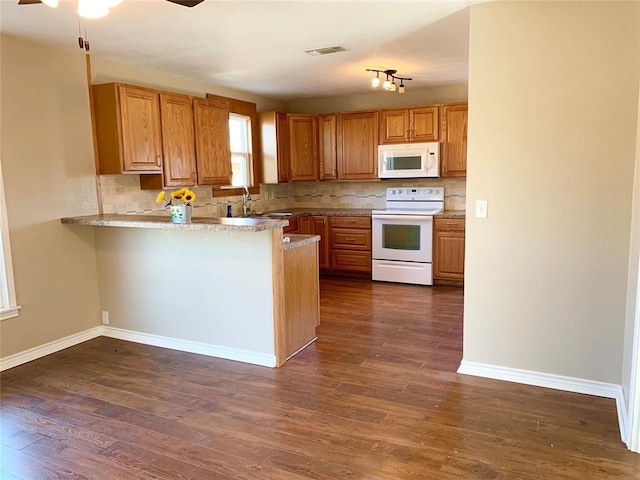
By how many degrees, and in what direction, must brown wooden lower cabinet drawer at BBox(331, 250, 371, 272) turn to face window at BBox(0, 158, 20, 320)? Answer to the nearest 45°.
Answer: approximately 45° to its right

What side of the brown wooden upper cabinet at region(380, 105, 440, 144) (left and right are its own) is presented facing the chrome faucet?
right

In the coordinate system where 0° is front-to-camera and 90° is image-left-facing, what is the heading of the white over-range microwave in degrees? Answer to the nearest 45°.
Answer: approximately 0°

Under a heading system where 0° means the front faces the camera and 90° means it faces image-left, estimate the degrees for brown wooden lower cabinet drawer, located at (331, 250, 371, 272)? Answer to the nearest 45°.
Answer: approximately 0°

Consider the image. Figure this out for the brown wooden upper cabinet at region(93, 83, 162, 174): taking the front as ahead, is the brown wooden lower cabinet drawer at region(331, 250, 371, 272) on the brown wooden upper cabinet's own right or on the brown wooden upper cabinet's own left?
on the brown wooden upper cabinet's own left

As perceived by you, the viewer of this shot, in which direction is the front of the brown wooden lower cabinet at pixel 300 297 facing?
facing away from the viewer and to the right of the viewer

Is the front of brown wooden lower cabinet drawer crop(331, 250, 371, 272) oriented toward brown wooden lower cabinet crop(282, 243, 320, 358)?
yes
